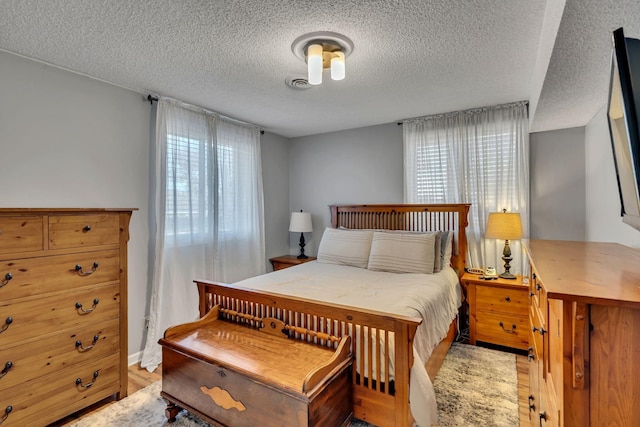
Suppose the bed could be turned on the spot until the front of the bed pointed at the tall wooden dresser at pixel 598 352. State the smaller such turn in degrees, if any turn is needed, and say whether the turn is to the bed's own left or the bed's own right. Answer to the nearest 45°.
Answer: approximately 90° to the bed's own left

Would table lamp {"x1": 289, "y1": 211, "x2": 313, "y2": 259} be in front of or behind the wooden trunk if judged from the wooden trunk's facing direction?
behind

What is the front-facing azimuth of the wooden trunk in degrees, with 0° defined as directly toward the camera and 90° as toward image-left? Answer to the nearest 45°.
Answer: approximately 45°

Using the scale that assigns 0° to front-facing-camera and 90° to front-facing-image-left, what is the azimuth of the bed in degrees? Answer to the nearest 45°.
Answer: approximately 45°

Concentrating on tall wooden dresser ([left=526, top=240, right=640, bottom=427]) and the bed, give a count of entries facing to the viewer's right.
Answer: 0

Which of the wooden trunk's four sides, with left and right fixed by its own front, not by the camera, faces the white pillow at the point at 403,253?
back

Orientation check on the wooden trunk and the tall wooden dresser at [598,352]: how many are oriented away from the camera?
0

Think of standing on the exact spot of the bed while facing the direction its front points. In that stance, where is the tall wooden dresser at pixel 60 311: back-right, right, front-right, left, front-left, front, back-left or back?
front-right

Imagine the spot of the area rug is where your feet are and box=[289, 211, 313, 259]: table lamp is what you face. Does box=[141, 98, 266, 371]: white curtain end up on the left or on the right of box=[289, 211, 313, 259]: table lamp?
left

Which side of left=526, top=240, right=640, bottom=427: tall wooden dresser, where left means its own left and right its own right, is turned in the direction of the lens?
left

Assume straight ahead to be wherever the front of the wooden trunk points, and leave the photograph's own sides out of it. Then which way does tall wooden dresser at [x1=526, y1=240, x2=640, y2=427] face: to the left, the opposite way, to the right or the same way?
to the right

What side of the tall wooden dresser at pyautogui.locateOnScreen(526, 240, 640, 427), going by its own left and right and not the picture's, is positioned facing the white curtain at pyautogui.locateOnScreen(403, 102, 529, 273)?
right

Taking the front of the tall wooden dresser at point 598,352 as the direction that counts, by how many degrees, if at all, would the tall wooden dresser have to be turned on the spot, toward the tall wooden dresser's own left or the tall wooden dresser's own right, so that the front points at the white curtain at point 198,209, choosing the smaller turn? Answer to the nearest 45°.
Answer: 0° — it already faces it

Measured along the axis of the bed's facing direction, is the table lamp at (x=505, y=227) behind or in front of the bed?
behind
